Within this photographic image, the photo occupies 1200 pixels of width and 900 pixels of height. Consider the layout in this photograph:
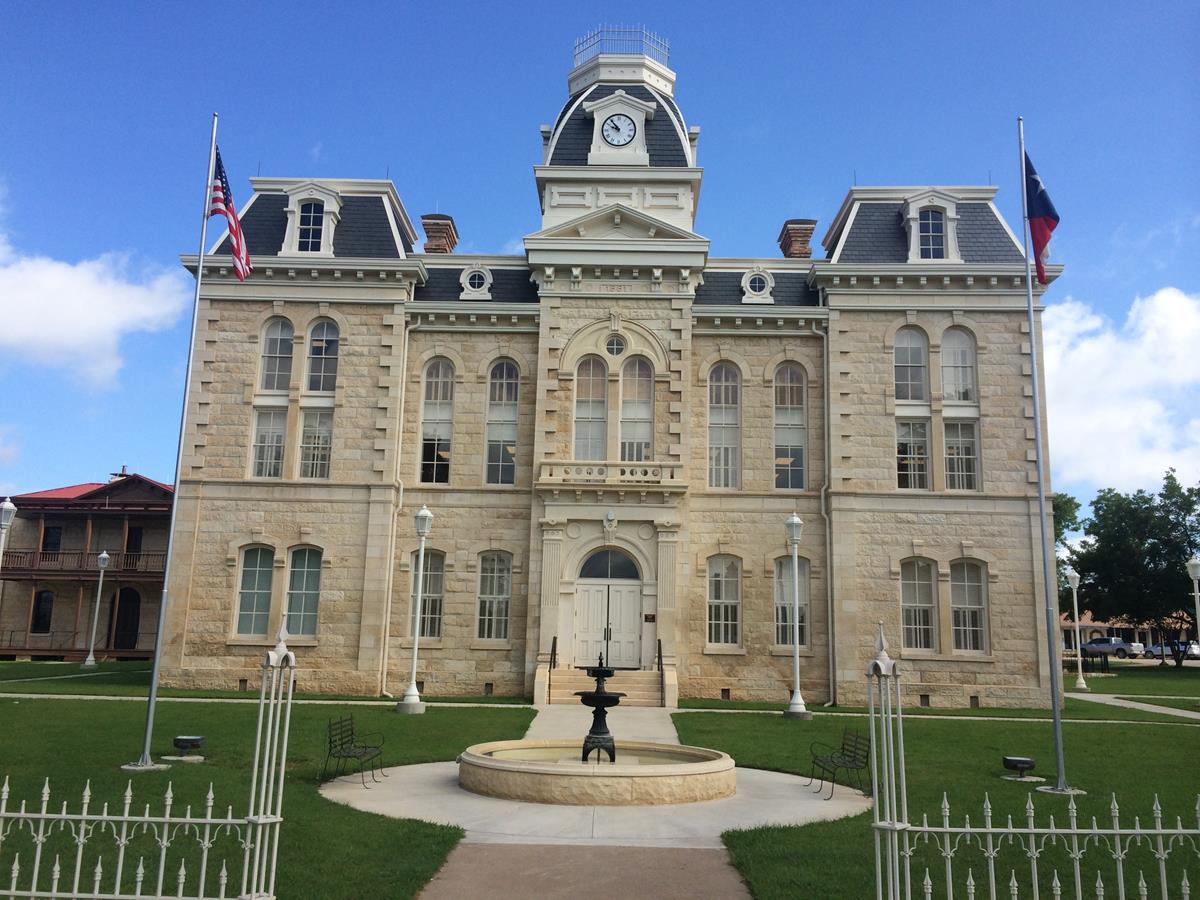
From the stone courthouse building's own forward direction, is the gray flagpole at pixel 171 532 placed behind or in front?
in front

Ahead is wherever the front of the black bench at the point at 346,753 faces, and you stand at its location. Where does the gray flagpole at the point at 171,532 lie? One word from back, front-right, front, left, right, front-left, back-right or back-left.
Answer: back

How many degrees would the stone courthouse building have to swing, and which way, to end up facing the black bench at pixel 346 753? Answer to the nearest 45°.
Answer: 0° — it already faces it

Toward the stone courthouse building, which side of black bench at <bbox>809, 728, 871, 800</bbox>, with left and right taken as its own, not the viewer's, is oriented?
right

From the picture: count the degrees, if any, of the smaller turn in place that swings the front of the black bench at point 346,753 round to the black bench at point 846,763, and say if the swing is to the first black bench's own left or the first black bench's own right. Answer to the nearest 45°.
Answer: approximately 45° to the first black bench's own left

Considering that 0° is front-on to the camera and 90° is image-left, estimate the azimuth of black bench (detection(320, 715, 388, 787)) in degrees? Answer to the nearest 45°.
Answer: approximately 315°

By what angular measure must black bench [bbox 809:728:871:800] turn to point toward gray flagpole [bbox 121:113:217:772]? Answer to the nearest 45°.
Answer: approximately 45° to its right

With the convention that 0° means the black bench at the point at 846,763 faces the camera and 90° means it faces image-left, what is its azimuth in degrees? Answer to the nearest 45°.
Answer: approximately 45°

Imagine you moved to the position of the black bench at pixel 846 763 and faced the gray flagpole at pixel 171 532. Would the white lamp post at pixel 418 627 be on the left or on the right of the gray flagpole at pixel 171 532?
right

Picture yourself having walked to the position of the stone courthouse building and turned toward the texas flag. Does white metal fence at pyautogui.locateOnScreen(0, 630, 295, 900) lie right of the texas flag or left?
right

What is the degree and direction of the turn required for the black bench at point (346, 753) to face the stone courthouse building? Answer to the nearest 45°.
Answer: approximately 90° to its left

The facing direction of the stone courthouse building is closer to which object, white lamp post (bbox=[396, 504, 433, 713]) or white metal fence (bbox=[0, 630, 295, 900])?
the white metal fence

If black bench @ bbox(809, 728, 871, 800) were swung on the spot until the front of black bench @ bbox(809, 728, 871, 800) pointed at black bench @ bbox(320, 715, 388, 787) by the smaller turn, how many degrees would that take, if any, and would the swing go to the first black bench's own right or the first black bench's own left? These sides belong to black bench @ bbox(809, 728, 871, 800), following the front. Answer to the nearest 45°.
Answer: approximately 45° to the first black bench's own right

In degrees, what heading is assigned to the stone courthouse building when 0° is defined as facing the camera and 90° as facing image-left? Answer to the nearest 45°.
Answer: approximately 0°
